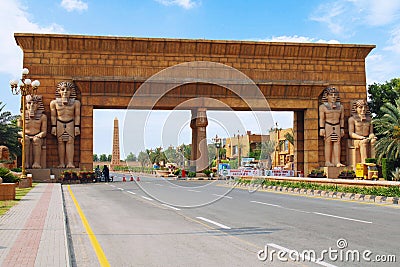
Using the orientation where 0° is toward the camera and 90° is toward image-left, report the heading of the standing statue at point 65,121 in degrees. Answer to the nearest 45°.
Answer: approximately 0°

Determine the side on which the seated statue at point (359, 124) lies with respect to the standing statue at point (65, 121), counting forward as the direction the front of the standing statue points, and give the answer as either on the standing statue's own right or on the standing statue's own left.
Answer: on the standing statue's own left

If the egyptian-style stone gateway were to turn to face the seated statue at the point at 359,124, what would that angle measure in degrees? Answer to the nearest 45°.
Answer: approximately 90° to its left

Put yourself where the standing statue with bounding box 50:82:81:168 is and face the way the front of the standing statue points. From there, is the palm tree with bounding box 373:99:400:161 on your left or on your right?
on your left

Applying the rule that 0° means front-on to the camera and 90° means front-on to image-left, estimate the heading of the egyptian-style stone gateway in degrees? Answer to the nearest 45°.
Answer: approximately 0°

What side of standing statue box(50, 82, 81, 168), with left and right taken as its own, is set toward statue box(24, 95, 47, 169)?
right

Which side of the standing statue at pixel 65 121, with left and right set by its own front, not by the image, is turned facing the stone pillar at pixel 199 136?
left

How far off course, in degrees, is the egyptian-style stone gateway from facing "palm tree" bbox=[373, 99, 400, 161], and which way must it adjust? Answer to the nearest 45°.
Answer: approximately 90° to its left

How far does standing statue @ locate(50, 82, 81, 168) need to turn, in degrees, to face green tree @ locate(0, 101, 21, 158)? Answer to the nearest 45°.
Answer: approximately 90° to its right
